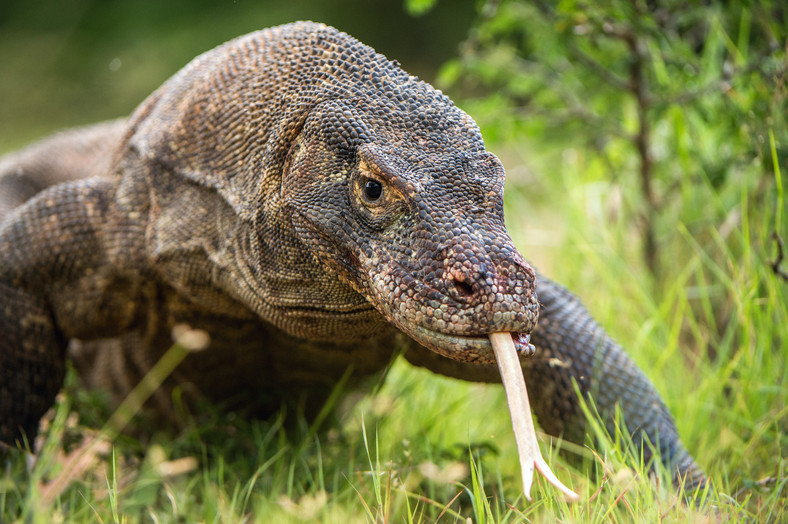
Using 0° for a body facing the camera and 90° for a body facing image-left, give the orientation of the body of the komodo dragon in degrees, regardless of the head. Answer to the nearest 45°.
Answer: approximately 315°
